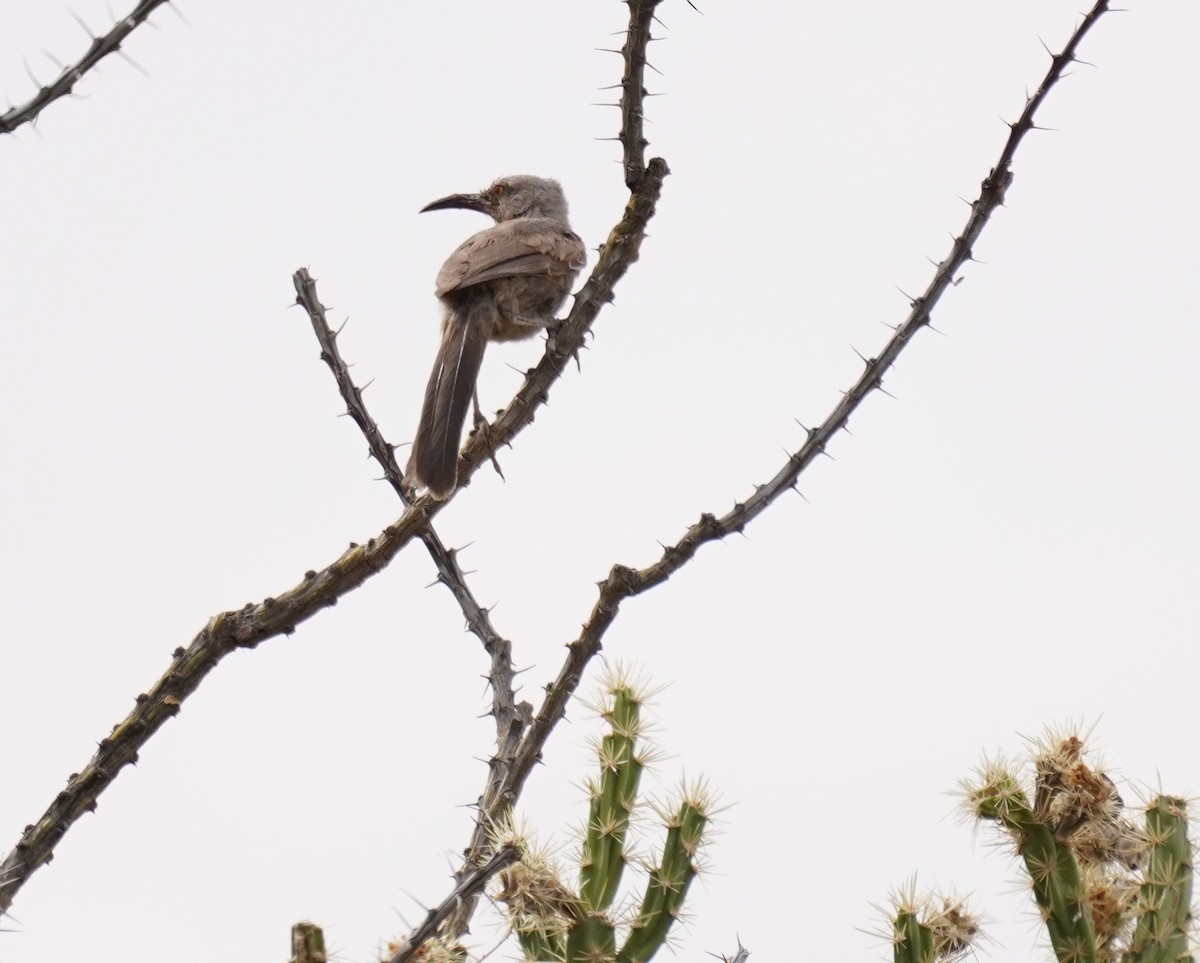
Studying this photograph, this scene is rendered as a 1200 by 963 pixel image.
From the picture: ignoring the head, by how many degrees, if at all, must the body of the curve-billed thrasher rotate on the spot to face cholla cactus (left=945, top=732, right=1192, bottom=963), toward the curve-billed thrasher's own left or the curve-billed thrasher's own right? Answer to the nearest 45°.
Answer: approximately 90° to the curve-billed thrasher's own right
